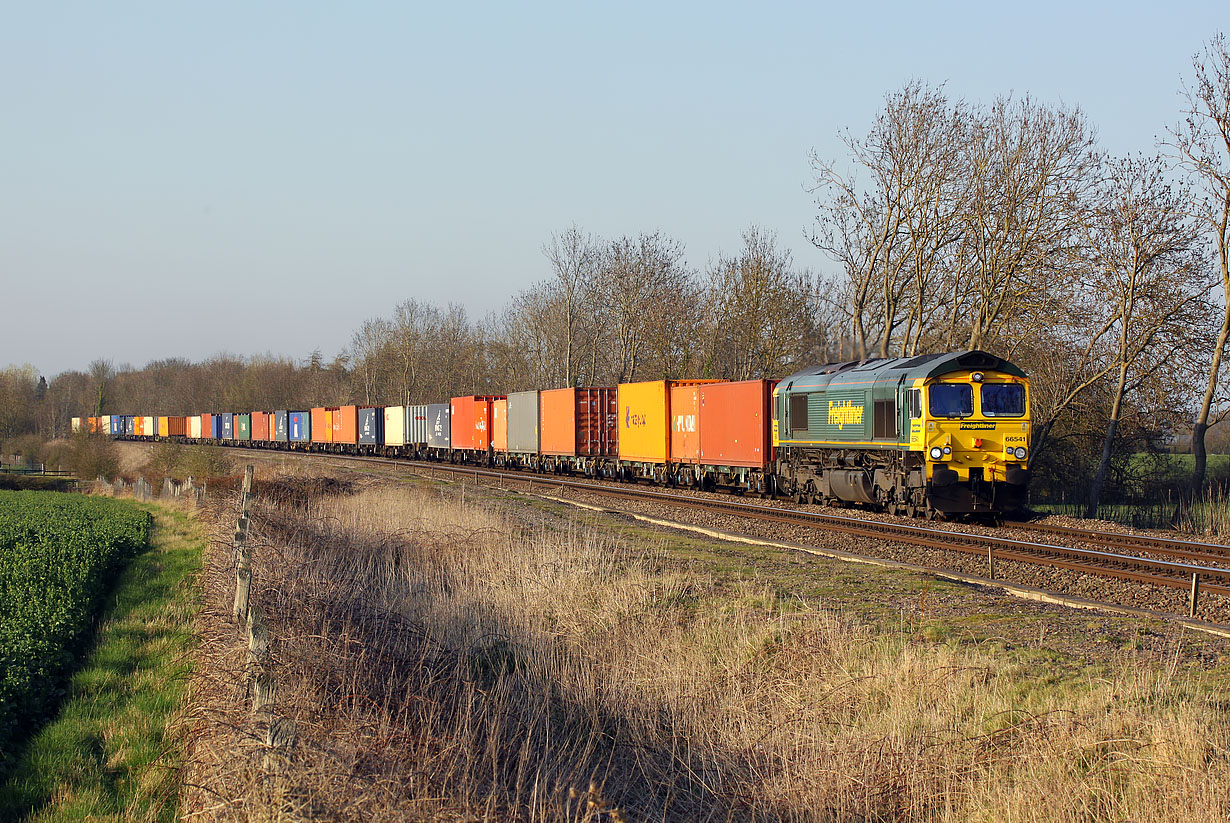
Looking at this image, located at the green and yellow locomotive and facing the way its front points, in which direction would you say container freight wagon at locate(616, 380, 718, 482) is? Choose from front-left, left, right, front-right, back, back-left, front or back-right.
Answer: back

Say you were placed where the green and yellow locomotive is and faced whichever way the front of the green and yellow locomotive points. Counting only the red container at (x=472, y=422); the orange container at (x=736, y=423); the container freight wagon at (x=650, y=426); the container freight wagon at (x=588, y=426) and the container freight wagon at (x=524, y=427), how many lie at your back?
5

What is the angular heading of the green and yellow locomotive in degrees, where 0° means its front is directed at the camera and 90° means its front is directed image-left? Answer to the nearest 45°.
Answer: approximately 315°

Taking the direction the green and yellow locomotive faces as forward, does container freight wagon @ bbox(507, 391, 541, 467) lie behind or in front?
behind

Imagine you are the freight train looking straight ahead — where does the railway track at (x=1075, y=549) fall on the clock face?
The railway track is roughly at 1 o'clock from the freight train.

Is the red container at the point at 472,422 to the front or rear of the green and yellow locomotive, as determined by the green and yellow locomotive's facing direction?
to the rear

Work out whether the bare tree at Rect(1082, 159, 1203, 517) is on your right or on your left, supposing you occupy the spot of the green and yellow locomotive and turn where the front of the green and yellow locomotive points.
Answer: on your left

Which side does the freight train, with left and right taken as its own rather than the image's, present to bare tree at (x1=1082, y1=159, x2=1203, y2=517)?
front
